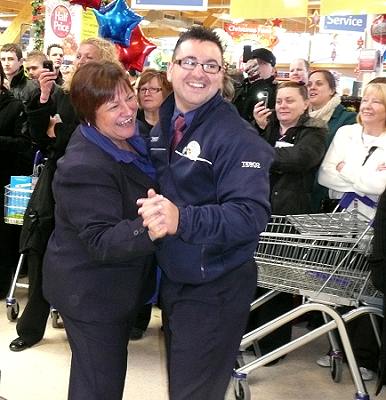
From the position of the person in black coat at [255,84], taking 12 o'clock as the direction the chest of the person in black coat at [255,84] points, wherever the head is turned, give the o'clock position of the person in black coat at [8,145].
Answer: the person in black coat at [8,145] is roughly at 1 o'clock from the person in black coat at [255,84].

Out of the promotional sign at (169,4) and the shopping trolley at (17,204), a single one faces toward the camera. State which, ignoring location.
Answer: the promotional sign

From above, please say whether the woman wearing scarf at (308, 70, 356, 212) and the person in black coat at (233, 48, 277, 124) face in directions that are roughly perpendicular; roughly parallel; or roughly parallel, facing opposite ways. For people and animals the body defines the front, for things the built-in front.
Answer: roughly parallel

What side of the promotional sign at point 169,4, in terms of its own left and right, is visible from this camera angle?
front

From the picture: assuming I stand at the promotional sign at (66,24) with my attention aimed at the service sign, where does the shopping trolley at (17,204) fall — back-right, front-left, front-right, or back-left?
back-right

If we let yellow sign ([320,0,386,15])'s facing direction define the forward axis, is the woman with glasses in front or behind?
in front

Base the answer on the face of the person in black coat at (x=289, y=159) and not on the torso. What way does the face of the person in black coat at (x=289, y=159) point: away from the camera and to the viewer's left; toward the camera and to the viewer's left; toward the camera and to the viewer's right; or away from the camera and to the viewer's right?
toward the camera and to the viewer's left

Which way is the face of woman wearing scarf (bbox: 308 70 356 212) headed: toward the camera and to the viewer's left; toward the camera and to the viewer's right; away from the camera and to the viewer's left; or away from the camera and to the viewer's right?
toward the camera and to the viewer's left

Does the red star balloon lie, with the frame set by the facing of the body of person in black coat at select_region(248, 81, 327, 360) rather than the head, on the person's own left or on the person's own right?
on the person's own right

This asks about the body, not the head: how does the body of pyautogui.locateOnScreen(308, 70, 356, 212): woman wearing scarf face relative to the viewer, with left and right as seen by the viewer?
facing the viewer and to the left of the viewer

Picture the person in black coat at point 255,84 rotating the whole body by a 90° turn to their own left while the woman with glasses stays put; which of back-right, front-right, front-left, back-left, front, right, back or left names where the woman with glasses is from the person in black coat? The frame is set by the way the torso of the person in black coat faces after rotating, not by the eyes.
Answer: right
